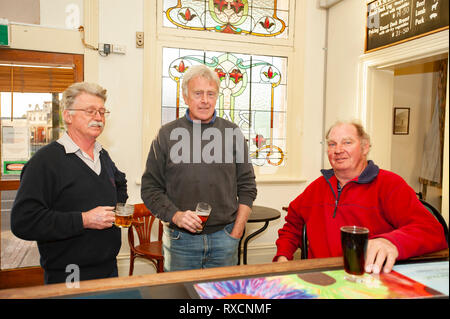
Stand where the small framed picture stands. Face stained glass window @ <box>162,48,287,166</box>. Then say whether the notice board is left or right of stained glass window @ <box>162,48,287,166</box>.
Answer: left

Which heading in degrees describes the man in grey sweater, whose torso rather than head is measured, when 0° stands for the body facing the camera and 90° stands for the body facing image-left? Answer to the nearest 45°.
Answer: approximately 0°

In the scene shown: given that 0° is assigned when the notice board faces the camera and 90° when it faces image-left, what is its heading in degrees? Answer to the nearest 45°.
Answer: approximately 45°

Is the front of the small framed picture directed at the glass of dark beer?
yes

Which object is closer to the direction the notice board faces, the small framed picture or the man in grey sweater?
the man in grey sweater

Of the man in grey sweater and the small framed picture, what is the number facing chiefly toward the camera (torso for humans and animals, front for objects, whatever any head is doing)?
2

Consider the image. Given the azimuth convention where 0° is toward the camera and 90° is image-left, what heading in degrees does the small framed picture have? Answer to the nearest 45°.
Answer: approximately 0°

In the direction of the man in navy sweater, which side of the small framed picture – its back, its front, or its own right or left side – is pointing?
front
